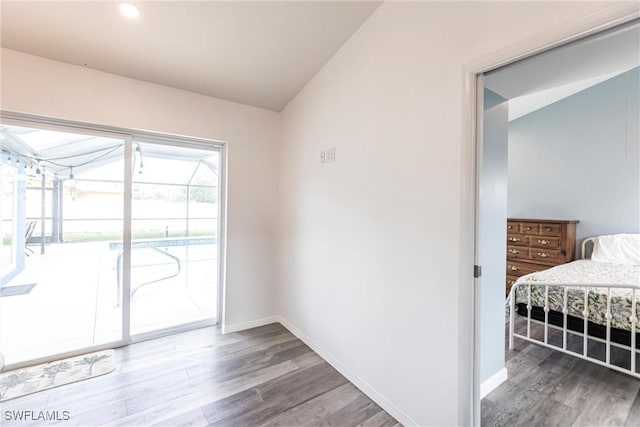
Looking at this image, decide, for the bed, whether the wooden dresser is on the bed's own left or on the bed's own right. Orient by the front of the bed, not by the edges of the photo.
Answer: on the bed's own right

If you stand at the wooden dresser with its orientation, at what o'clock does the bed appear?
The bed is roughly at 10 o'clock from the wooden dresser.

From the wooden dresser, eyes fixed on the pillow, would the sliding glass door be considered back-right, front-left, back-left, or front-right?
back-right

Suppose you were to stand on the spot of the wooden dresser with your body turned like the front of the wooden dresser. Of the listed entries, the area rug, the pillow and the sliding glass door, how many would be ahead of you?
2

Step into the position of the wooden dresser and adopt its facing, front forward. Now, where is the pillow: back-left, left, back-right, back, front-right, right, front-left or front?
back-left

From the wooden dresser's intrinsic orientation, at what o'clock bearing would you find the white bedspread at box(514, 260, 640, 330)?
The white bedspread is roughly at 10 o'clock from the wooden dresser.

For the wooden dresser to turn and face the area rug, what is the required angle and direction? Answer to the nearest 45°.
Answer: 0° — it already faces it
